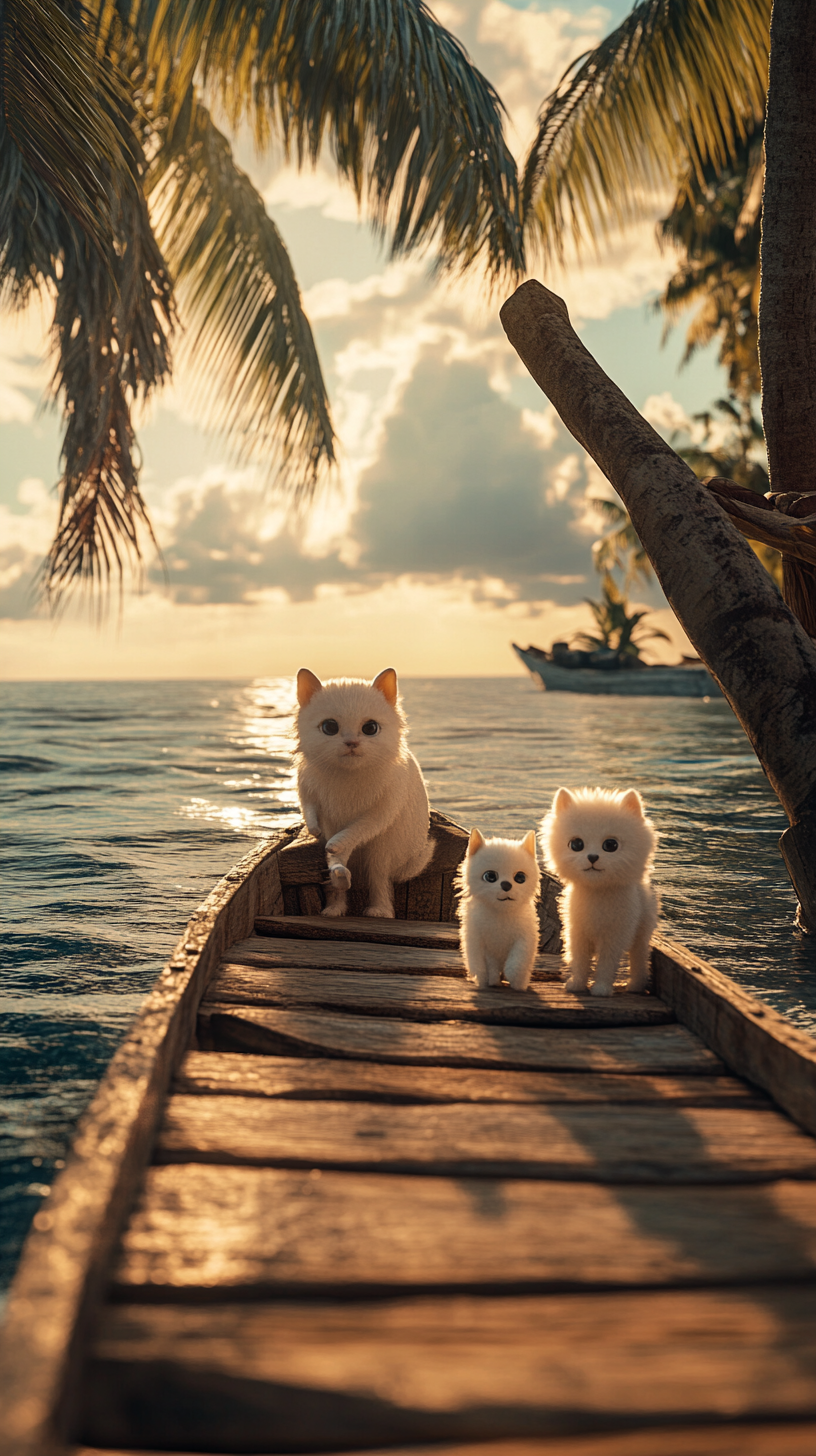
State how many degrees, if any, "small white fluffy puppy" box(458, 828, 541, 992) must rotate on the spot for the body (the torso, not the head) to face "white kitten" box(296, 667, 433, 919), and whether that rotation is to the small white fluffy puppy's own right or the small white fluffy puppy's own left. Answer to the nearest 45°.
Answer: approximately 135° to the small white fluffy puppy's own right

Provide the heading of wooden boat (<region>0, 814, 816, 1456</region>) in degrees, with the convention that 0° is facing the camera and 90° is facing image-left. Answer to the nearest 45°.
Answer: approximately 180°

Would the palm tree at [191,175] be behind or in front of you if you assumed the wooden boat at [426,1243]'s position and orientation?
in front

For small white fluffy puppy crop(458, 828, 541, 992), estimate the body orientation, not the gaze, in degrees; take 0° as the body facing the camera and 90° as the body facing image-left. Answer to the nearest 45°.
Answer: approximately 0°
